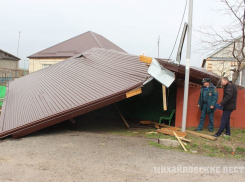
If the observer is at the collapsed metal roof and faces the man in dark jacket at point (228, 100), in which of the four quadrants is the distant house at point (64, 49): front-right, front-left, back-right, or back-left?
back-left

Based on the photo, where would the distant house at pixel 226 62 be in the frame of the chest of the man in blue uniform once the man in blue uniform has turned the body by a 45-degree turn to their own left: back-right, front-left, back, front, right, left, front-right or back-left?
back

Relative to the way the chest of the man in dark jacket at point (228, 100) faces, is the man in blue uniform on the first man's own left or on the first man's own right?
on the first man's own right

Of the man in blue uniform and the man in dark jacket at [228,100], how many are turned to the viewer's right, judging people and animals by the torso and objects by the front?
0

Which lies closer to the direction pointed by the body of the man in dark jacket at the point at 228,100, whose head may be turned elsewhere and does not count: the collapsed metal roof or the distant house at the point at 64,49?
the collapsed metal roof

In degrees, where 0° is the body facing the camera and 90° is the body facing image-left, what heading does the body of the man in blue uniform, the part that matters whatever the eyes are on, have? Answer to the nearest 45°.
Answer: approximately 45°

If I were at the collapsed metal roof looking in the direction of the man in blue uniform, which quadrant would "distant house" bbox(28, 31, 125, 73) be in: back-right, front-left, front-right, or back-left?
back-left

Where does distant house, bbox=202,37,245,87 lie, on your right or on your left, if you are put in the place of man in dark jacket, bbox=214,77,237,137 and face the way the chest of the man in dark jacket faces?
on your right

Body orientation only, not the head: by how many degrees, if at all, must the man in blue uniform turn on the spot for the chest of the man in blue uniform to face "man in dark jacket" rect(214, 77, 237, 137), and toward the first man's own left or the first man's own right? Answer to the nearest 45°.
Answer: approximately 90° to the first man's own left

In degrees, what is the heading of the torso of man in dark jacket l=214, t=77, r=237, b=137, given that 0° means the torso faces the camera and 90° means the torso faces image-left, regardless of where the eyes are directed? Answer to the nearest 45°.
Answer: approximately 90°

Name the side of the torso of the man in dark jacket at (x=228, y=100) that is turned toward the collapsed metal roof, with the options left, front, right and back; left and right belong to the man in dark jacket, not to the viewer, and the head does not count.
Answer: front
